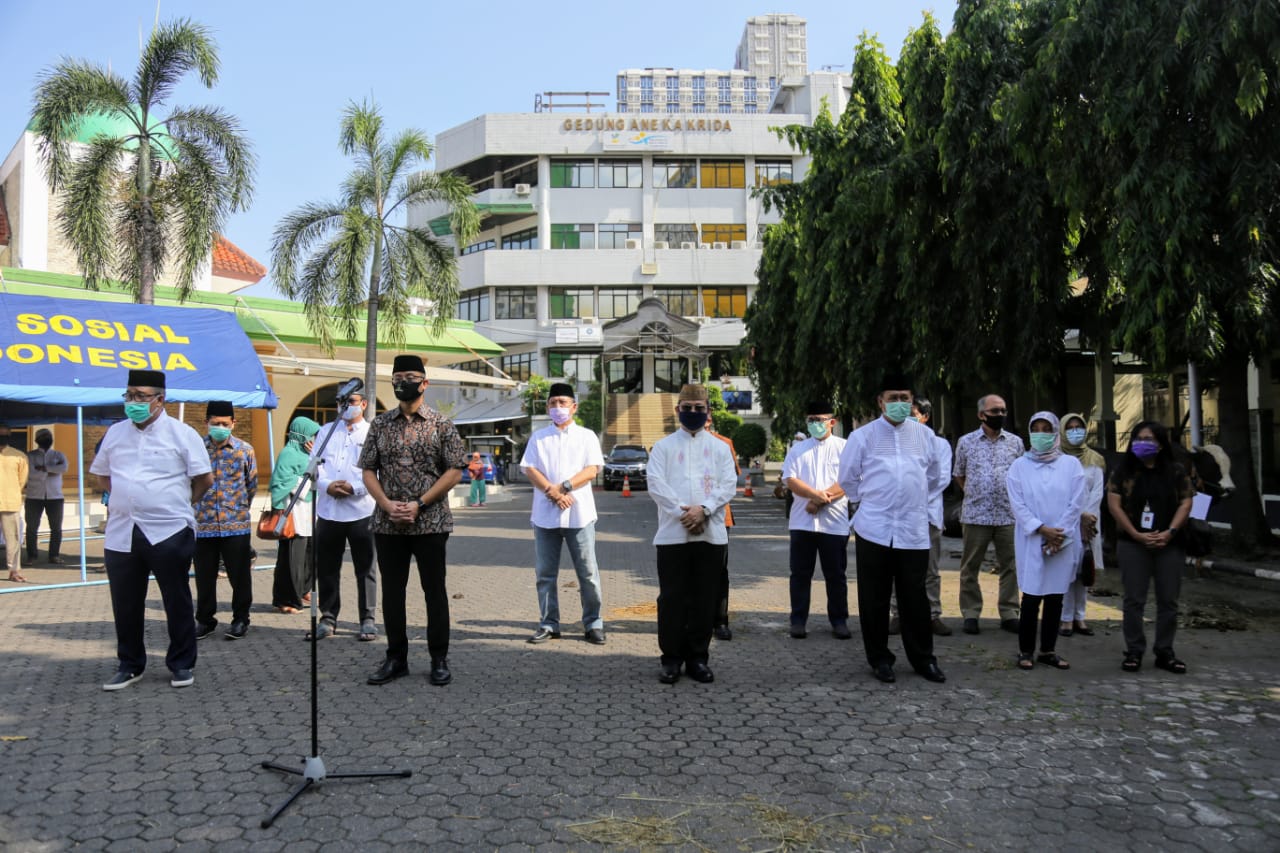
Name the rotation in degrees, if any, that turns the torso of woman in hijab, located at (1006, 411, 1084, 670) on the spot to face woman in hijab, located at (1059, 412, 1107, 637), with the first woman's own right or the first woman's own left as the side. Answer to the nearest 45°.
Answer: approximately 180°

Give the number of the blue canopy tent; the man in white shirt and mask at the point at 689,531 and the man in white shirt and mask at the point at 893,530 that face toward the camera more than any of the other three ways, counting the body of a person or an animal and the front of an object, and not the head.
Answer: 3

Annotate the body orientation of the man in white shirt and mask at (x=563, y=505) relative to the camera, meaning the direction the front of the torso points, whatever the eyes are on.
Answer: toward the camera

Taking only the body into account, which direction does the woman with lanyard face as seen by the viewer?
toward the camera

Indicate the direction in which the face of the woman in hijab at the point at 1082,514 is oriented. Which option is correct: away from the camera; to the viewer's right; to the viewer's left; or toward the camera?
toward the camera

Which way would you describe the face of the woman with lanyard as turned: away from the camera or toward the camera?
toward the camera

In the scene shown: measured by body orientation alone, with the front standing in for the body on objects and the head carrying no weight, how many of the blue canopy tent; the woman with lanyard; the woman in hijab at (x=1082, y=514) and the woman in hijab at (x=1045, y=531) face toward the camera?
4

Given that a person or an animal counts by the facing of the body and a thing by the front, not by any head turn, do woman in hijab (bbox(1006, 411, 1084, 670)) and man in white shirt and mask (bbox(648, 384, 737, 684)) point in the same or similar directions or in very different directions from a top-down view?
same or similar directions

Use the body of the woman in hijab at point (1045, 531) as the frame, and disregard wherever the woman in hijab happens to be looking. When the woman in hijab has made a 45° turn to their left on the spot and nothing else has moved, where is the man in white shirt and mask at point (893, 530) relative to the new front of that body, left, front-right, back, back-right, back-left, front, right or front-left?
right

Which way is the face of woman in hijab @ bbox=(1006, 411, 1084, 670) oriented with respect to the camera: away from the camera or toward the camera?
toward the camera

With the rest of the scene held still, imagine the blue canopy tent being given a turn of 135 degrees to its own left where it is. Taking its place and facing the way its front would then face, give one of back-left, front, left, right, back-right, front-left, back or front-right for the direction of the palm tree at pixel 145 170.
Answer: front-left

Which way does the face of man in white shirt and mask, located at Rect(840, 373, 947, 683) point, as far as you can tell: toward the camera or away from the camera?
toward the camera

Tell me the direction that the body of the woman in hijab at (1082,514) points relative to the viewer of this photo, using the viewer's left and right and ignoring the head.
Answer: facing the viewer

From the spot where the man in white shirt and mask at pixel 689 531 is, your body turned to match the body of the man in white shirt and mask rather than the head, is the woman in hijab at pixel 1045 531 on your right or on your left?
on your left

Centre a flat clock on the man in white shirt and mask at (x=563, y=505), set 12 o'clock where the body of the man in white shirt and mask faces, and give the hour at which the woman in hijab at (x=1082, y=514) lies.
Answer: The woman in hijab is roughly at 9 o'clock from the man in white shirt and mask.

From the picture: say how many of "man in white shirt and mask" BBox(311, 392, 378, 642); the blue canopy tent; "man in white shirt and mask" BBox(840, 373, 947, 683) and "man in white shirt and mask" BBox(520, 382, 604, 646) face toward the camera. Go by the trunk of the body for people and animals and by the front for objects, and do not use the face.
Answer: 4

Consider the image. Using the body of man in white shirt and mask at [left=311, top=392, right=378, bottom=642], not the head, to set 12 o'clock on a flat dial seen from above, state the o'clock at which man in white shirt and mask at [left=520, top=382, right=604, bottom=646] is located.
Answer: man in white shirt and mask at [left=520, top=382, right=604, bottom=646] is roughly at 10 o'clock from man in white shirt and mask at [left=311, top=392, right=378, bottom=642].

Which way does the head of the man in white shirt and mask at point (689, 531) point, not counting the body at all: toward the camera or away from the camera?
toward the camera

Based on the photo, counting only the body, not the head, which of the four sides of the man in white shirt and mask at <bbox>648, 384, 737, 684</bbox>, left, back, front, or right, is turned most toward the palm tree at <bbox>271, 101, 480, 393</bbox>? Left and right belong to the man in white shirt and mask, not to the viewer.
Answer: back
